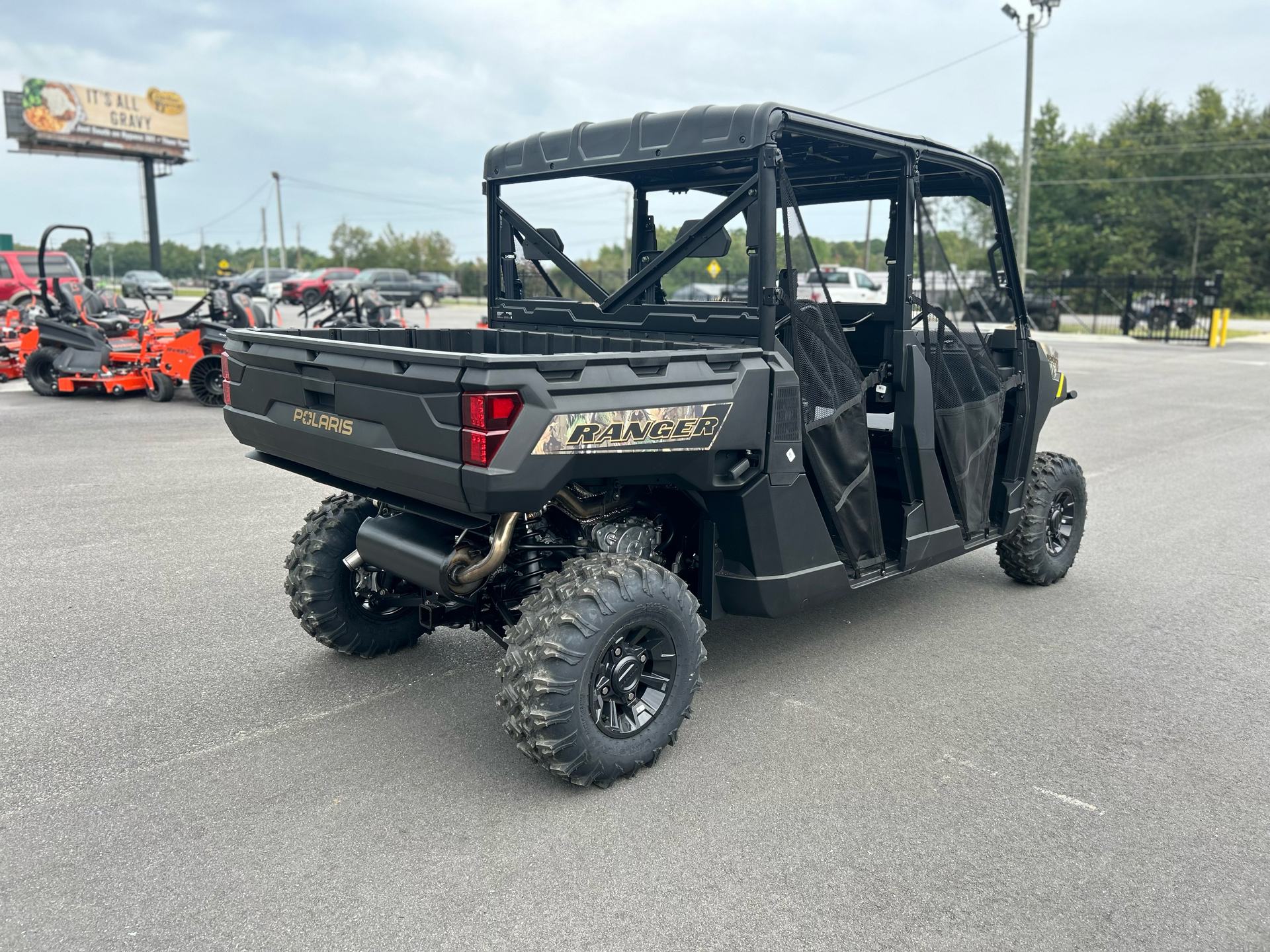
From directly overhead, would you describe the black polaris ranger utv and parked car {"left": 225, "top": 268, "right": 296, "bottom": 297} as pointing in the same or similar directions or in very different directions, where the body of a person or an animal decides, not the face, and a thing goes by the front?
very different directions

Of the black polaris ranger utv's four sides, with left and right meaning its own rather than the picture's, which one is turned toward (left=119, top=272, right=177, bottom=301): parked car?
left

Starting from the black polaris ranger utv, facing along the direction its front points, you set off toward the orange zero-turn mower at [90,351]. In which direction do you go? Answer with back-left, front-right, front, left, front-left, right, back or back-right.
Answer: left

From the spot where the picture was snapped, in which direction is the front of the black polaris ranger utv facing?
facing away from the viewer and to the right of the viewer

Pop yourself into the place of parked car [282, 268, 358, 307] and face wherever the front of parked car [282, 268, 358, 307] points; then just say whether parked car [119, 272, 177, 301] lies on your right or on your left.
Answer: on your right

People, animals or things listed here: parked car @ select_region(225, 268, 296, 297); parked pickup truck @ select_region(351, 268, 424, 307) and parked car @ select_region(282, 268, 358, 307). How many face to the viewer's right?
0

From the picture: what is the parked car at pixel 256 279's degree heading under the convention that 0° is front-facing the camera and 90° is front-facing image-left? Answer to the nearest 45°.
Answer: approximately 45°

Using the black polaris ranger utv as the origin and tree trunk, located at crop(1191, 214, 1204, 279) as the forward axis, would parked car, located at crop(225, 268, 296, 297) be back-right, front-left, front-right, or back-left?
front-left

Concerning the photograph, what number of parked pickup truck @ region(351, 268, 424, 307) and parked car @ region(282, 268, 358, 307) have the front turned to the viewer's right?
0

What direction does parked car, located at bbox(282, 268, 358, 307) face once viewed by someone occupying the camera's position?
facing the viewer and to the left of the viewer
